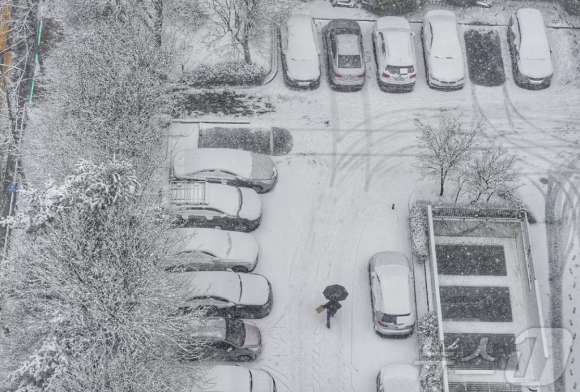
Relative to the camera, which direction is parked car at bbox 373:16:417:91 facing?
away from the camera

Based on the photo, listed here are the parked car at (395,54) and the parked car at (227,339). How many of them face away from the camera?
1

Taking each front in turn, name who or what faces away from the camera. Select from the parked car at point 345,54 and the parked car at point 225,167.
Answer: the parked car at point 345,54

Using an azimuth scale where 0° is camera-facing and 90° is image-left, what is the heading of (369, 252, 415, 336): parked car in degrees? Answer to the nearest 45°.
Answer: approximately 180°
